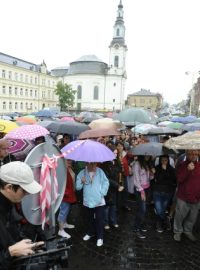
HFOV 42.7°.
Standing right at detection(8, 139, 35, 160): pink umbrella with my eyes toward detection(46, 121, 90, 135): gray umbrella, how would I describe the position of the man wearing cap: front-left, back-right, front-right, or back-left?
back-right

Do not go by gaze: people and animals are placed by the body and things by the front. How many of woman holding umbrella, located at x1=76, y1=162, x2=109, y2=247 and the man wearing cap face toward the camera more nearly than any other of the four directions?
1

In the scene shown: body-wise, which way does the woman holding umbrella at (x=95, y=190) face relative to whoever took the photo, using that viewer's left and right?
facing the viewer

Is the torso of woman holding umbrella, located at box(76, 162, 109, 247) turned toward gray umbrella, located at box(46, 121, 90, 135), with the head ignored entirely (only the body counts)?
no

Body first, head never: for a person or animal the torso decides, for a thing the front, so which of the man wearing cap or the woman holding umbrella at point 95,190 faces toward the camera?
the woman holding umbrella

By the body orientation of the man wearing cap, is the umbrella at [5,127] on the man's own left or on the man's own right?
on the man's own left

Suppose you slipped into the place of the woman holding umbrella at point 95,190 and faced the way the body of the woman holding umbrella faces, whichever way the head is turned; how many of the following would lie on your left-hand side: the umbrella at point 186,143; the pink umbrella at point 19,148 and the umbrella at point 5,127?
1

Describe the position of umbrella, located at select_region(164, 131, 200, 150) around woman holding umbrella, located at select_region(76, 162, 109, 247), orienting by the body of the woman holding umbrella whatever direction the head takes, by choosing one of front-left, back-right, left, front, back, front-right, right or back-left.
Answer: left

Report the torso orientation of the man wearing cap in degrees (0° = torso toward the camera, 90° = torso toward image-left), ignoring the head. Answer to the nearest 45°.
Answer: approximately 270°

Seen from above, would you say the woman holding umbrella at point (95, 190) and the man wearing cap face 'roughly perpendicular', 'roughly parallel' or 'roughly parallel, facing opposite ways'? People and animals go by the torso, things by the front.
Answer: roughly perpendicular

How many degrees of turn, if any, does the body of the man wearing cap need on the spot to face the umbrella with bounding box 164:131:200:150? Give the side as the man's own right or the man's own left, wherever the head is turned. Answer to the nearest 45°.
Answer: approximately 45° to the man's own left

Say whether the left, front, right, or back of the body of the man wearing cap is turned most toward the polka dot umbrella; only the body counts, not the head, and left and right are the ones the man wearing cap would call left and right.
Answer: left

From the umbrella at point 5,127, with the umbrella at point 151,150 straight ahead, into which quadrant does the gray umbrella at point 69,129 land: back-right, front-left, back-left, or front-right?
front-left

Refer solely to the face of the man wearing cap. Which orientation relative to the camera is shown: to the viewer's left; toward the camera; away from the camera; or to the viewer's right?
to the viewer's right

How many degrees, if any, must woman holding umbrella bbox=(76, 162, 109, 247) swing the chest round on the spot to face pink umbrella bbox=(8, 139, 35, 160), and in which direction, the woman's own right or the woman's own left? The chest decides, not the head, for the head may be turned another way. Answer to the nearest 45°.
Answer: approximately 90° to the woman's own right

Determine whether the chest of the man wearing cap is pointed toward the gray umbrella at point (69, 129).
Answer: no
